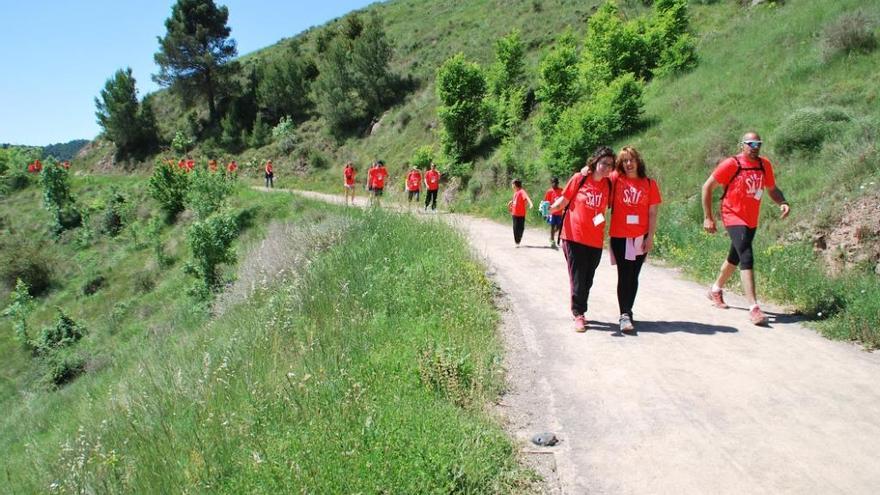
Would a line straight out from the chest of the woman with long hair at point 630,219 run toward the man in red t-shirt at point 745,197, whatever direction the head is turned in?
no

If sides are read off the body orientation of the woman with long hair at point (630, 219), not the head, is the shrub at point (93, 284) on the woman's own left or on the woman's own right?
on the woman's own right

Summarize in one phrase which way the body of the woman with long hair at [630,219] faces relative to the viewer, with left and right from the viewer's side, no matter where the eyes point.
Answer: facing the viewer

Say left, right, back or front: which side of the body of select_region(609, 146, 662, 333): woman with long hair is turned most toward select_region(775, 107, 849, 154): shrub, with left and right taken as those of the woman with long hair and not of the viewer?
back

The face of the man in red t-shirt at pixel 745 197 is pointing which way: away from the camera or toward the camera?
toward the camera

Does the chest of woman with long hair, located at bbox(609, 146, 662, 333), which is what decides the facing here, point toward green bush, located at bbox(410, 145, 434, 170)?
no

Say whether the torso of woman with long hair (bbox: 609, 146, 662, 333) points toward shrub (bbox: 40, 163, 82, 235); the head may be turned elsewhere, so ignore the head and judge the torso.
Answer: no

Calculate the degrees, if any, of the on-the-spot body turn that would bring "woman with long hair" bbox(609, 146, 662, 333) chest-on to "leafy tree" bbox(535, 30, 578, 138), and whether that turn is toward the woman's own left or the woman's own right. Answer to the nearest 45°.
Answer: approximately 180°

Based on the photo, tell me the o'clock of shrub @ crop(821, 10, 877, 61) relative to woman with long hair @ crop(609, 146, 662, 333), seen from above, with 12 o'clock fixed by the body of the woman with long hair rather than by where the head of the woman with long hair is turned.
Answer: The shrub is roughly at 7 o'clock from the woman with long hair.

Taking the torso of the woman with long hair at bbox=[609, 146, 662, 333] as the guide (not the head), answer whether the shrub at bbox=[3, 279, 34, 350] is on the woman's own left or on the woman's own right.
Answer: on the woman's own right

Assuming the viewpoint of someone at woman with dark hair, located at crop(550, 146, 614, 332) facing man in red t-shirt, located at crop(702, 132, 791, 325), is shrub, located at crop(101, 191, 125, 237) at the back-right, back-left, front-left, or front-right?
back-left

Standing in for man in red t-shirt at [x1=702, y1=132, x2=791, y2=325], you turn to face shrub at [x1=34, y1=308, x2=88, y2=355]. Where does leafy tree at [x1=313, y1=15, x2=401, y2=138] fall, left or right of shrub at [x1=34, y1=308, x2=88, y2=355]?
right

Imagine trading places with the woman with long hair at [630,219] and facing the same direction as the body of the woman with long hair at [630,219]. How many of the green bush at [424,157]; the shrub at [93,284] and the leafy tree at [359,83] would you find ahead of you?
0

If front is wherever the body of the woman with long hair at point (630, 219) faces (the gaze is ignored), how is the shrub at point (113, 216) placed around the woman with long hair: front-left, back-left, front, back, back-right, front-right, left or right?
back-right

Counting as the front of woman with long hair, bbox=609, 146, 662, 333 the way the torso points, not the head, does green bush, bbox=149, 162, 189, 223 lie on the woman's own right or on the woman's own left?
on the woman's own right

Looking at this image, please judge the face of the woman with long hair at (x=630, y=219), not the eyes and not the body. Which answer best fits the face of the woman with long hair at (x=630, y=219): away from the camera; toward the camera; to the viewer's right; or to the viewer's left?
toward the camera

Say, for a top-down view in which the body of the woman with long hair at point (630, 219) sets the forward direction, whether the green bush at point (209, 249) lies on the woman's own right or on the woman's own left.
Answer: on the woman's own right

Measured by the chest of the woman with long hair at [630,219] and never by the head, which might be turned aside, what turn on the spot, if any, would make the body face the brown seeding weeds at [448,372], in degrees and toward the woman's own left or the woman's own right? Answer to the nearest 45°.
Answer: approximately 45° to the woman's own right
